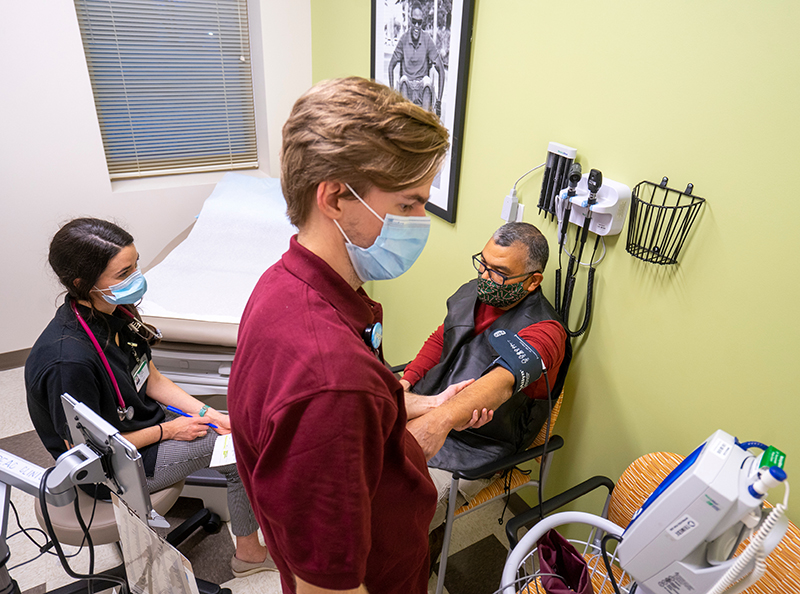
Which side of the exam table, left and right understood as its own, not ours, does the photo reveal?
front

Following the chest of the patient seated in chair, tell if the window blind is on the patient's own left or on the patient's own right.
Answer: on the patient's own right

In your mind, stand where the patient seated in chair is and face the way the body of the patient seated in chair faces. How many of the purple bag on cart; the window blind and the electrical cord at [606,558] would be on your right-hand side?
1

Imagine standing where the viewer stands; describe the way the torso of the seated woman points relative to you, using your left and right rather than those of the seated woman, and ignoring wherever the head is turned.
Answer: facing to the right of the viewer

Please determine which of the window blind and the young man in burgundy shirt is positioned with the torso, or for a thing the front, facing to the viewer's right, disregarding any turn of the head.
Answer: the young man in burgundy shirt

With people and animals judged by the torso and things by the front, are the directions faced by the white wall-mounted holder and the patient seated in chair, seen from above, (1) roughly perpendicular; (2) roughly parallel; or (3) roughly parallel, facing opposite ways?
roughly parallel

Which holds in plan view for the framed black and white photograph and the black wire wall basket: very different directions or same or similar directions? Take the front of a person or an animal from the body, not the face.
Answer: same or similar directions

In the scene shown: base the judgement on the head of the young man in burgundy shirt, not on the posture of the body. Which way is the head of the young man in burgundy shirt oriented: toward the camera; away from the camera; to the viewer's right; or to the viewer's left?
to the viewer's right

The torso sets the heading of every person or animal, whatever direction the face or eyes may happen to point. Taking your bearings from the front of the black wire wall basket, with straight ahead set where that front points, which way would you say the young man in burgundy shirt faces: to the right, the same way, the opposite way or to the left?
the opposite way

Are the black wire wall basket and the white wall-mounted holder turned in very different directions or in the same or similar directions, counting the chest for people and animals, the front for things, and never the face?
same or similar directions

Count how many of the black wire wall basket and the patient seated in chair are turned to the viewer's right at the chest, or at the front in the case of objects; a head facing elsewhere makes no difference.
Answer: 0

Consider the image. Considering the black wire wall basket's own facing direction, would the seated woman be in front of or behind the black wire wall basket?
in front

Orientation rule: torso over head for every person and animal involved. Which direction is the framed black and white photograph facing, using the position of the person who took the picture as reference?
facing the viewer and to the left of the viewer

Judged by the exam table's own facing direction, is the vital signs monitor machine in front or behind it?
in front

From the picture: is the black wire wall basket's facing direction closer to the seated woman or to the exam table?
the seated woman

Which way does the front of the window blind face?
toward the camera
